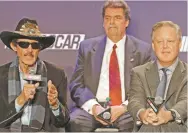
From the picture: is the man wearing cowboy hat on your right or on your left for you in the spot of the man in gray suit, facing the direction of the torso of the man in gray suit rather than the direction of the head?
on your right

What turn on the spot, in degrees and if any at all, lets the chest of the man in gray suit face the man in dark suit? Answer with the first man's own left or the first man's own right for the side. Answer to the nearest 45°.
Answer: approximately 135° to the first man's own right

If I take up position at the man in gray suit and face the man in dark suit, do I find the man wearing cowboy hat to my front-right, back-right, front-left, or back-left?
front-left

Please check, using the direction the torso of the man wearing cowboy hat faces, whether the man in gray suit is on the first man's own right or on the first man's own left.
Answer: on the first man's own left

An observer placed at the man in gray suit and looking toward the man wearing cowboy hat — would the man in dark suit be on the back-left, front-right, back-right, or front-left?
front-right

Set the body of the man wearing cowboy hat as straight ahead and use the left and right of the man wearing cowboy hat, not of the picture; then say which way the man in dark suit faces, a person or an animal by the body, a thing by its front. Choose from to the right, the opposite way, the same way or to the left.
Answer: the same way

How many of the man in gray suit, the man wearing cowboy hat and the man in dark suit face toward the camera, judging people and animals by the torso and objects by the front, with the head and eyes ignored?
3

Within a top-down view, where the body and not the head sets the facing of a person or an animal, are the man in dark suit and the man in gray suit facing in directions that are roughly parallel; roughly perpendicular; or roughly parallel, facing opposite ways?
roughly parallel

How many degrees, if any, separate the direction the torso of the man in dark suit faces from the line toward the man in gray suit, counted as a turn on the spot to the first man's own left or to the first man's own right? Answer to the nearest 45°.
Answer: approximately 45° to the first man's own left

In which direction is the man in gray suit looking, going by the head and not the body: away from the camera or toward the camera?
toward the camera

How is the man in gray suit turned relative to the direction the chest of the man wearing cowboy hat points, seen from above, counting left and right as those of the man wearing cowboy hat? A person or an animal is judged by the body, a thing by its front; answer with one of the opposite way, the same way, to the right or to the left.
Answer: the same way

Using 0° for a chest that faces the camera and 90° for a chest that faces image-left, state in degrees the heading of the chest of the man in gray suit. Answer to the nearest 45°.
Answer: approximately 0°

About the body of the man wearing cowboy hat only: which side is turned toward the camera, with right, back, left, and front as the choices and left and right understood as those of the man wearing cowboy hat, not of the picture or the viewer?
front
